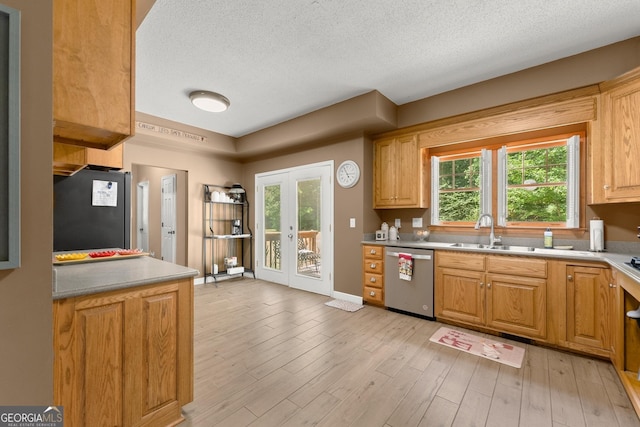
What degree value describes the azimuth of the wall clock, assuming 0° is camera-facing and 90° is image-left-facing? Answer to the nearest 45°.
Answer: approximately 45°

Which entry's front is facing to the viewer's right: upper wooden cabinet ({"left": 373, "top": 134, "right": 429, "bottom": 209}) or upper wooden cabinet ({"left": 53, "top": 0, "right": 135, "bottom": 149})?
upper wooden cabinet ({"left": 53, "top": 0, "right": 135, "bottom": 149})

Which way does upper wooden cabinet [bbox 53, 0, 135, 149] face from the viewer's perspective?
to the viewer's right

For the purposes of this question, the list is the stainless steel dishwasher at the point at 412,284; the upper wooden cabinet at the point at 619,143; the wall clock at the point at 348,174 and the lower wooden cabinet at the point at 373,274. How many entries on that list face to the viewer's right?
0

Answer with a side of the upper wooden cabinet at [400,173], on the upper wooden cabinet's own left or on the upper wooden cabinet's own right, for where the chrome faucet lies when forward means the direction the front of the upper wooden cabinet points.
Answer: on the upper wooden cabinet's own left

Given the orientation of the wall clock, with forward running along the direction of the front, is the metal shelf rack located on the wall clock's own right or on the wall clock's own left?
on the wall clock's own right

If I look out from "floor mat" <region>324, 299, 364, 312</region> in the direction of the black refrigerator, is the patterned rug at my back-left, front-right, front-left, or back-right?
back-left

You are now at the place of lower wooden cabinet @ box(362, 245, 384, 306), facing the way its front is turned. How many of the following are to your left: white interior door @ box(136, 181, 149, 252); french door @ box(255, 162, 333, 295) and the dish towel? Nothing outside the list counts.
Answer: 1

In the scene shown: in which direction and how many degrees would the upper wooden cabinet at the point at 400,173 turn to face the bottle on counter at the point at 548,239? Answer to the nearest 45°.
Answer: approximately 135° to its left

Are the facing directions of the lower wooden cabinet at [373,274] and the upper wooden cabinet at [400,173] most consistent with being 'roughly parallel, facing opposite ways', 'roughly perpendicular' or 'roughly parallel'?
roughly parallel
